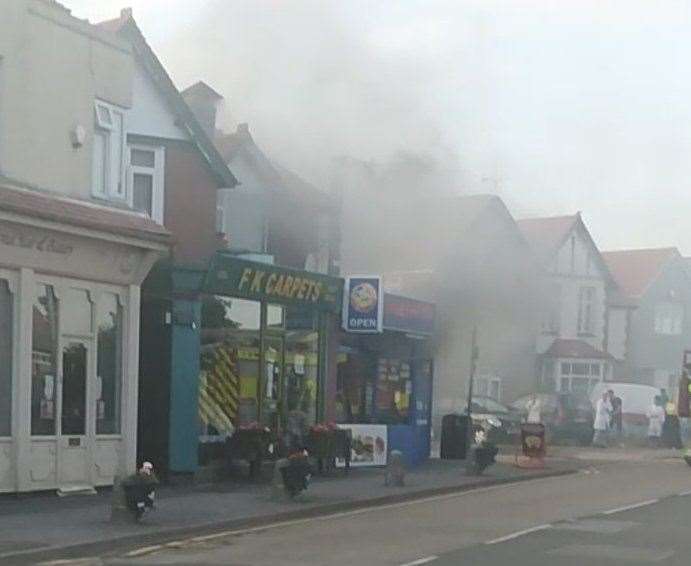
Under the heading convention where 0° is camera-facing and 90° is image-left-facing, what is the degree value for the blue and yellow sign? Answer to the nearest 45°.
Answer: approximately 0°

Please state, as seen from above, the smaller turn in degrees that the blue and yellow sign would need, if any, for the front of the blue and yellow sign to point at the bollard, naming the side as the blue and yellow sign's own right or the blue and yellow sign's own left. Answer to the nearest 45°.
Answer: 0° — it already faces it

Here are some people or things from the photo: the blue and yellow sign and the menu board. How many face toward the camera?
2

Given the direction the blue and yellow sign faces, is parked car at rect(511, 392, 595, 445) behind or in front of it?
behind
